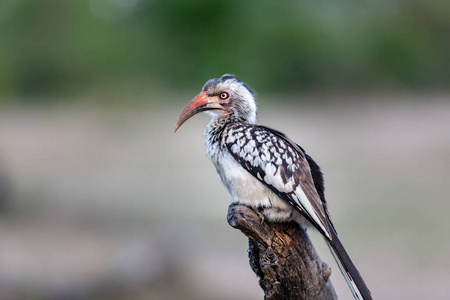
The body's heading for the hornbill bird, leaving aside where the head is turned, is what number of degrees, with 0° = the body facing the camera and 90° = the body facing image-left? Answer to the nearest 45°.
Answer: approximately 90°
